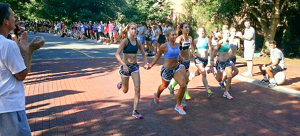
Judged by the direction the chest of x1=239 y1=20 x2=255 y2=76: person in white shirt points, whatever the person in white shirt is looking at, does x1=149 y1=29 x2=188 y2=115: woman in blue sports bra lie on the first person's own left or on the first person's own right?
on the first person's own left

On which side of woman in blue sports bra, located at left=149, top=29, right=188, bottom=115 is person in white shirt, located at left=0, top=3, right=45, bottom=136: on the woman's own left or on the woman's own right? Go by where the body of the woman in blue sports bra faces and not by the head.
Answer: on the woman's own right

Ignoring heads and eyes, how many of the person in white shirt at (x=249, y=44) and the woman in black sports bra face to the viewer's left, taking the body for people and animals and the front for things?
1

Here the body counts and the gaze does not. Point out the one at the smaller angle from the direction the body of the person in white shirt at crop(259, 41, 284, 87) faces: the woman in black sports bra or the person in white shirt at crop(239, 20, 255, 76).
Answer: the woman in black sports bra

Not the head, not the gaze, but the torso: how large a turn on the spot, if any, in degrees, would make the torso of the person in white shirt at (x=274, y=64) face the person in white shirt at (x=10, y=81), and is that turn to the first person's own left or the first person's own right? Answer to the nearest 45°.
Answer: approximately 45° to the first person's own left

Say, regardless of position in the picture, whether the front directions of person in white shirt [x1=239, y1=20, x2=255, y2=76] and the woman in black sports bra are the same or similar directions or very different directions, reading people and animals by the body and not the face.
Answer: very different directions

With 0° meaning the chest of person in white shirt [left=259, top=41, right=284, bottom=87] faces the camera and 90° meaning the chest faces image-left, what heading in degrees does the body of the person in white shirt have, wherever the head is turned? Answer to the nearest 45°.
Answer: approximately 45°

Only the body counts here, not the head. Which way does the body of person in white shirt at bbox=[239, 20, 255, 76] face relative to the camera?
to the viewer's left

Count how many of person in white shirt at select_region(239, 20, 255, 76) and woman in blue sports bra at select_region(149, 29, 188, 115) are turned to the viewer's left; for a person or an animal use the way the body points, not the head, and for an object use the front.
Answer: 1
